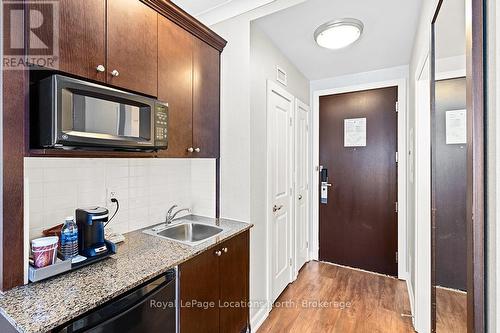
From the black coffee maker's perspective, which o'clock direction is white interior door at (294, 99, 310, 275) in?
The white interior door is roughly at 10 o'clock from the black coffee maker.

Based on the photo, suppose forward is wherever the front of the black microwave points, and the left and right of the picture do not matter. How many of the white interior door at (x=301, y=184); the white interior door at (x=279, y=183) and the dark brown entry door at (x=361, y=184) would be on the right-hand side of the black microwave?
0

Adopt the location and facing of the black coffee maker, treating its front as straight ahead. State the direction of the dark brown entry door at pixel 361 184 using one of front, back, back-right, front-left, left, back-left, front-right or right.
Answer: front-left

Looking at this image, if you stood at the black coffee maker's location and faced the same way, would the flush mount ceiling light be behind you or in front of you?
in front

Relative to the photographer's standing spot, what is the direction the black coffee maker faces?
facing the viewer and to the right of the viewer

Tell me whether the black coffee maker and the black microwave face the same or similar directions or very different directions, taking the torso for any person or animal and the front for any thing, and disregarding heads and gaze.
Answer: same or similar directions

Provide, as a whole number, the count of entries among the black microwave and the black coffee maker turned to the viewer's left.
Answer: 0

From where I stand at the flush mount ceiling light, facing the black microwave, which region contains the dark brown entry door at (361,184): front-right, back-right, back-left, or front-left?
back-right

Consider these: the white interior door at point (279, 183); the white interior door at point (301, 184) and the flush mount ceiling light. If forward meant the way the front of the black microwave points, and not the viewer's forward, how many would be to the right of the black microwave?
0
